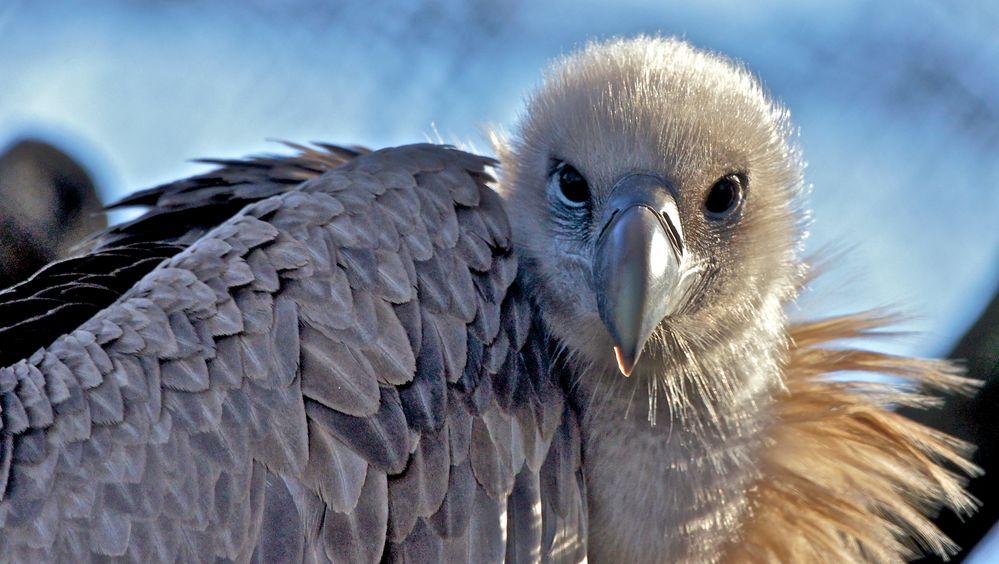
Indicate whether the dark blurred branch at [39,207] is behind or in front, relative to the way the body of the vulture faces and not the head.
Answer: behind
